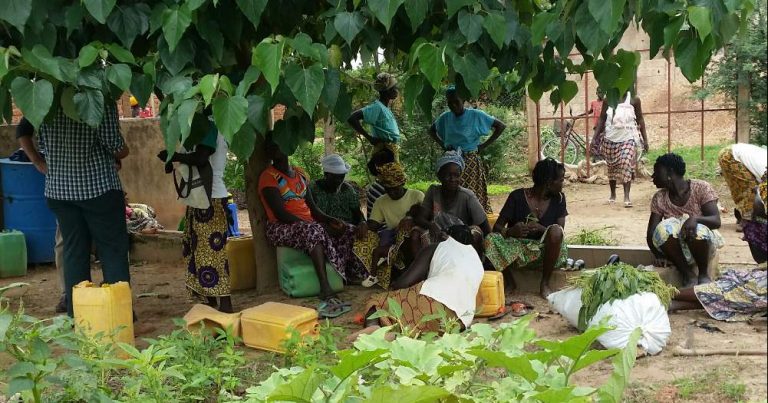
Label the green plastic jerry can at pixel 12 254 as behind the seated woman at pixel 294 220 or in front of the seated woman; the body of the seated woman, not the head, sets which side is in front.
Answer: behind

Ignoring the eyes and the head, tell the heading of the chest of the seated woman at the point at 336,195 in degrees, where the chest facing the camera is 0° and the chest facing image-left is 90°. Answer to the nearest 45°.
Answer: approximately 0°

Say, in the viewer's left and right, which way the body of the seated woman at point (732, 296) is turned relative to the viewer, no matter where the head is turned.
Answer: facing to the left of the viewer

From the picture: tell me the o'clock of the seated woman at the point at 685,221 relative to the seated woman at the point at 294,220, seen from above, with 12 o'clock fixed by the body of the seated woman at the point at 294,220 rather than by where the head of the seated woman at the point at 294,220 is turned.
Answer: the seated woman at the point at 685,221 is roughly at 11 o'clock from the seated woman at the point at 294,220.

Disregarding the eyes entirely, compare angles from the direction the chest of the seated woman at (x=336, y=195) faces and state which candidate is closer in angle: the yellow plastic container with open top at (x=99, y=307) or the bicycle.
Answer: the yellow plastic container with open top

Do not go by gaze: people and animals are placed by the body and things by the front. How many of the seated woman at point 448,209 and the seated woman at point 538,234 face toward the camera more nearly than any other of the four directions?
2

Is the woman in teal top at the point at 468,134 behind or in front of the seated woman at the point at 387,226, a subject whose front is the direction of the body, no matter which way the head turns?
behind

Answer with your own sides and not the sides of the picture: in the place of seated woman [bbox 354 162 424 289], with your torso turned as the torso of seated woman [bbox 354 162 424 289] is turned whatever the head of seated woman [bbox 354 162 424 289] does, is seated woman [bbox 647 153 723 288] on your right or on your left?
on your left

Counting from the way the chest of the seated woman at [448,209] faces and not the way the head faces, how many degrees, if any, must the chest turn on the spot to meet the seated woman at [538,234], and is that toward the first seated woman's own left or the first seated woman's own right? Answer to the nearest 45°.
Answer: approximately 90° to the first seated woman's own left

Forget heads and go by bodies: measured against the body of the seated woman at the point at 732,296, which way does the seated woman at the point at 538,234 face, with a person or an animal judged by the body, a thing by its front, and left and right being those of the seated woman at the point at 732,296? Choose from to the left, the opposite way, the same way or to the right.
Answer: to the left

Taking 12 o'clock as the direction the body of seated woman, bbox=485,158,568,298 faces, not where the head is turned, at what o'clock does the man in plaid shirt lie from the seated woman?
The man in plaid shirt is roughly at 2 o'clock from the seated woman.
